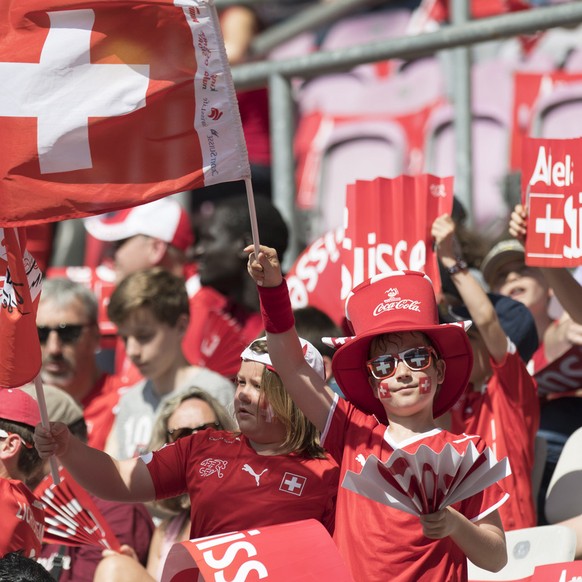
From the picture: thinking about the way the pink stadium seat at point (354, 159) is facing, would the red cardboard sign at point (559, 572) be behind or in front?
in front

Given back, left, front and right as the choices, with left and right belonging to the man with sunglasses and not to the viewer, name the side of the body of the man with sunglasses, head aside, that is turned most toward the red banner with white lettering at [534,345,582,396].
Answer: left

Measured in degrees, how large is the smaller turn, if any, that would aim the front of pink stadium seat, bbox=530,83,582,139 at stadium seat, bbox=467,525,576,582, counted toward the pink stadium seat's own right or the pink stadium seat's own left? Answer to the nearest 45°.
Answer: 0° — it already faces it

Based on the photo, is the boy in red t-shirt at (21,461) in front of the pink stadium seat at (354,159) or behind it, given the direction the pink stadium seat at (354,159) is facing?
in front

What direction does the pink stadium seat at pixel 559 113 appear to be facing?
toward the camera

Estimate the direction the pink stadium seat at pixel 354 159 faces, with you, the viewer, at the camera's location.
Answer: facing the viewer

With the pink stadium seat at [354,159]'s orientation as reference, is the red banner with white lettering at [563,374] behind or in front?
in front

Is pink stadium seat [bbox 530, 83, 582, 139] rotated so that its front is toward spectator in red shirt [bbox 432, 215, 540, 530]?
yes

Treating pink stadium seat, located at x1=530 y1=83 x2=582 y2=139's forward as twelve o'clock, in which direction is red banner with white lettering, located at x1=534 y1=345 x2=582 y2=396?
The red banner with white lettering is roughly at 12 o'clock from the pink stadium seat.

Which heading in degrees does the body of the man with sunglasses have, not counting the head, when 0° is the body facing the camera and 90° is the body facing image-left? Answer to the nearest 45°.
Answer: approximately 45°

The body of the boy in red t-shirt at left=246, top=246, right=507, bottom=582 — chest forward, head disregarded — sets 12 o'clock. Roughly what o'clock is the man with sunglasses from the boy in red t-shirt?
The man with sunglasses is roughly at 5 o'clock from the boy in red t-shirt.
